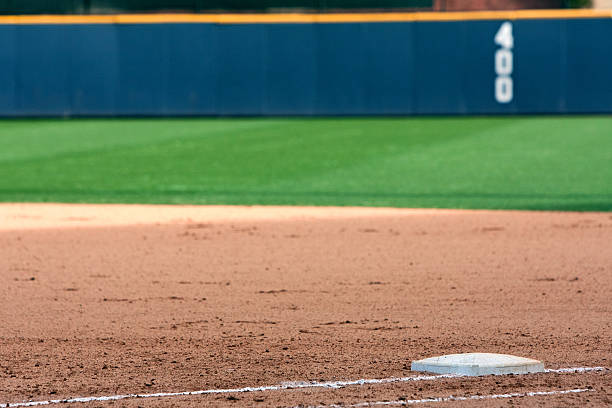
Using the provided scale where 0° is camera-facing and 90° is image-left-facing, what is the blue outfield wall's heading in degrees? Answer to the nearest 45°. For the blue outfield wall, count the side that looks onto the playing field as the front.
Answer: approximately 0°

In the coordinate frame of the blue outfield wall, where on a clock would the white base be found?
The white base is roughly at 12 o'clock from the blue outfield wall.
